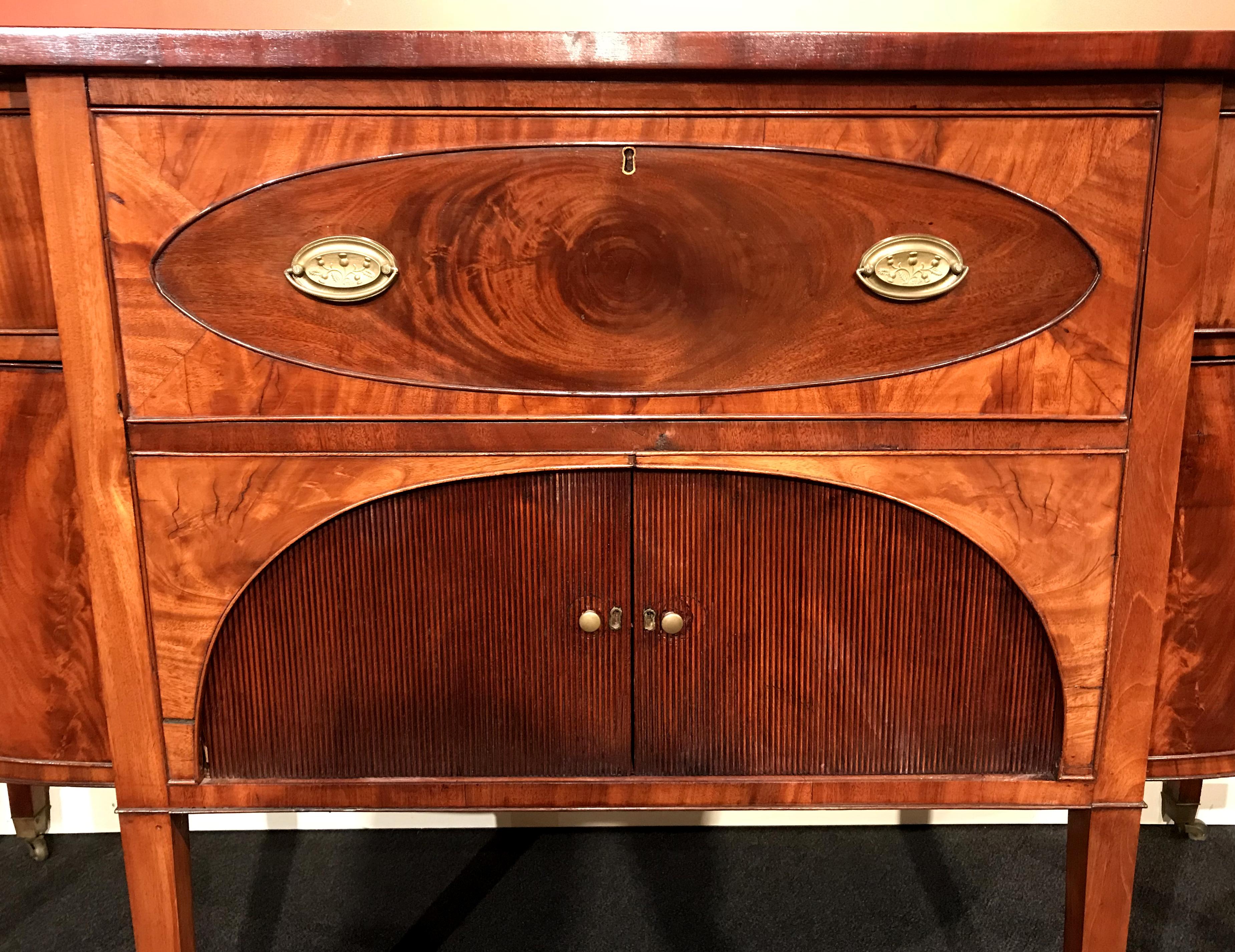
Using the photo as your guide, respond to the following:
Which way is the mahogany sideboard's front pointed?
toward the camera
